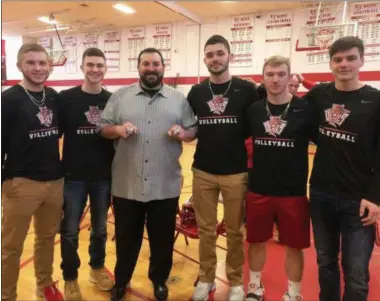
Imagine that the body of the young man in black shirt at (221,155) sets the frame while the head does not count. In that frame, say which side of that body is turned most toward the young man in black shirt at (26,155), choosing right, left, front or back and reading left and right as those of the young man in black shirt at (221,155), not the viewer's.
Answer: right

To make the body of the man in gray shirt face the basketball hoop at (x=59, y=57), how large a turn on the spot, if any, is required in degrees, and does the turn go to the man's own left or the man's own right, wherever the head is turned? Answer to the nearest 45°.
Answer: approximately 180°

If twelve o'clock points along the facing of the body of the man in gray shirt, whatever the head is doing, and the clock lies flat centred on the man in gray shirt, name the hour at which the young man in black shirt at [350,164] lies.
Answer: The young man in black shirt is roughly at 10 o'clock from the man in gray shirt.

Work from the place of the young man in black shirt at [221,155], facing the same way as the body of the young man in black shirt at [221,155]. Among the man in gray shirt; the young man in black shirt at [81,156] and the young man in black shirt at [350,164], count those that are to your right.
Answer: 2

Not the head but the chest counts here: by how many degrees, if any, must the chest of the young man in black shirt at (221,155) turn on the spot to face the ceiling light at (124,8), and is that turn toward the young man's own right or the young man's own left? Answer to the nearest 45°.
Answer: approximately 180°

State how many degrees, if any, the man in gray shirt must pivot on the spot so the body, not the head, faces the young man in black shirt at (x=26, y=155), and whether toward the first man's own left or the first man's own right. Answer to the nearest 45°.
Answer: approximately 90° to the first man's own right

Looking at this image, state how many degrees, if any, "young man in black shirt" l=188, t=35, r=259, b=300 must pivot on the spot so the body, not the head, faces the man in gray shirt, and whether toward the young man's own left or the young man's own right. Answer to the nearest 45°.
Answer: approximately 90° to the young man's own right

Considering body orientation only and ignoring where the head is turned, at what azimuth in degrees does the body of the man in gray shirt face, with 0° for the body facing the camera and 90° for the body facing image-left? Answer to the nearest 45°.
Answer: approximately 0°

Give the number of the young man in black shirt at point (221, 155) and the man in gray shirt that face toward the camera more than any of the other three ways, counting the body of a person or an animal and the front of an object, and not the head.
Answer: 2
